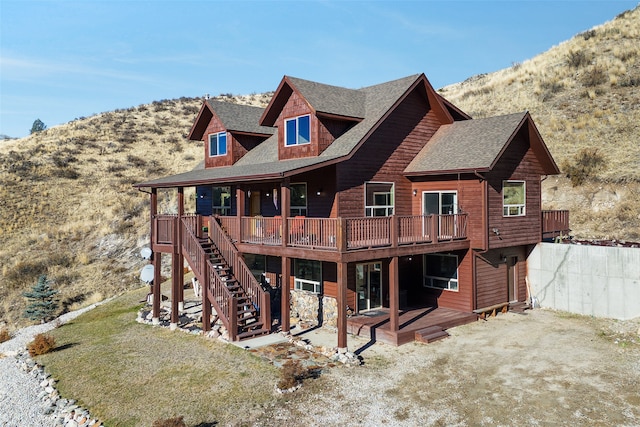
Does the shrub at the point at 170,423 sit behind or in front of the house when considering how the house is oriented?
in front

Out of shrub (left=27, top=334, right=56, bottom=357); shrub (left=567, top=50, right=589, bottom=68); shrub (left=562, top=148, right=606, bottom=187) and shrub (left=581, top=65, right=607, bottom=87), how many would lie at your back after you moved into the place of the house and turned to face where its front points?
3

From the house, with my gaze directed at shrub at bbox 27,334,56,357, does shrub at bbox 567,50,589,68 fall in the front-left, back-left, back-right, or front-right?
back-right

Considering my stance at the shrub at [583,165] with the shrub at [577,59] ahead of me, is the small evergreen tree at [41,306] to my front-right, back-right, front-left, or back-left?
back-left

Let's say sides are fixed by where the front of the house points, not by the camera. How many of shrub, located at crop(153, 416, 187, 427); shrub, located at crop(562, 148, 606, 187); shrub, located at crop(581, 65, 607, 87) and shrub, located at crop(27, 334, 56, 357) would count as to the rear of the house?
2

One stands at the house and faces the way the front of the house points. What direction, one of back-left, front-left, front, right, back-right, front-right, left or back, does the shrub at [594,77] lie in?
back

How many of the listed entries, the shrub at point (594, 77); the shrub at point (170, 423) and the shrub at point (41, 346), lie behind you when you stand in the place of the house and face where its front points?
1

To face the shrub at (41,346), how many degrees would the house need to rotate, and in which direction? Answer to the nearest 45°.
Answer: approximately 45° to its right

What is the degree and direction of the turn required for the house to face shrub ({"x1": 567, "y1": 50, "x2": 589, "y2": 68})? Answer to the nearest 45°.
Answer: approximately 180°

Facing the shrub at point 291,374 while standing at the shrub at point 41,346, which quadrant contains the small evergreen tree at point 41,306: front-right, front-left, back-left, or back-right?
back-left

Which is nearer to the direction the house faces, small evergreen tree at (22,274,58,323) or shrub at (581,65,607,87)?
the small evergreen tree

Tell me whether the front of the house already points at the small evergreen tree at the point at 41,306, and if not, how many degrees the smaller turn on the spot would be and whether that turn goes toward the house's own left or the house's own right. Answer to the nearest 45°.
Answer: approximately 45° to the house's own right

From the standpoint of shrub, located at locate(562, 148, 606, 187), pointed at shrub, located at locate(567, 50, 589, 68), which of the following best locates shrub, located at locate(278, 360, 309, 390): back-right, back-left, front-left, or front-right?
back-left

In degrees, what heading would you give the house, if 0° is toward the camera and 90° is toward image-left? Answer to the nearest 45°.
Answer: approximately 45°

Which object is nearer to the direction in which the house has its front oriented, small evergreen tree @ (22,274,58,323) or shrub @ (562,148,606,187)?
the small evergreen tree
